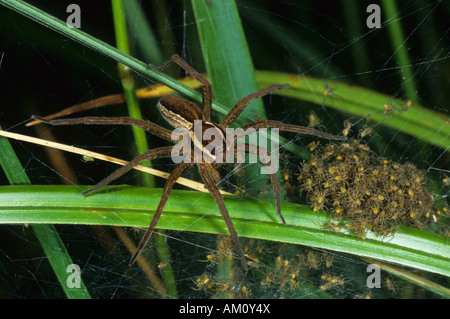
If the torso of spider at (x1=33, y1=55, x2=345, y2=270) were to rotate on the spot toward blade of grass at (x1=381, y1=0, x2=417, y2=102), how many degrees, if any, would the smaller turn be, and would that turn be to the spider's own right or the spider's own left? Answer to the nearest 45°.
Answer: approximately 45° to the spider's own left

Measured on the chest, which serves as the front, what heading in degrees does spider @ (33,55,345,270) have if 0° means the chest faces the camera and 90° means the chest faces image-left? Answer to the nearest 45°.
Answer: approximately 315°
